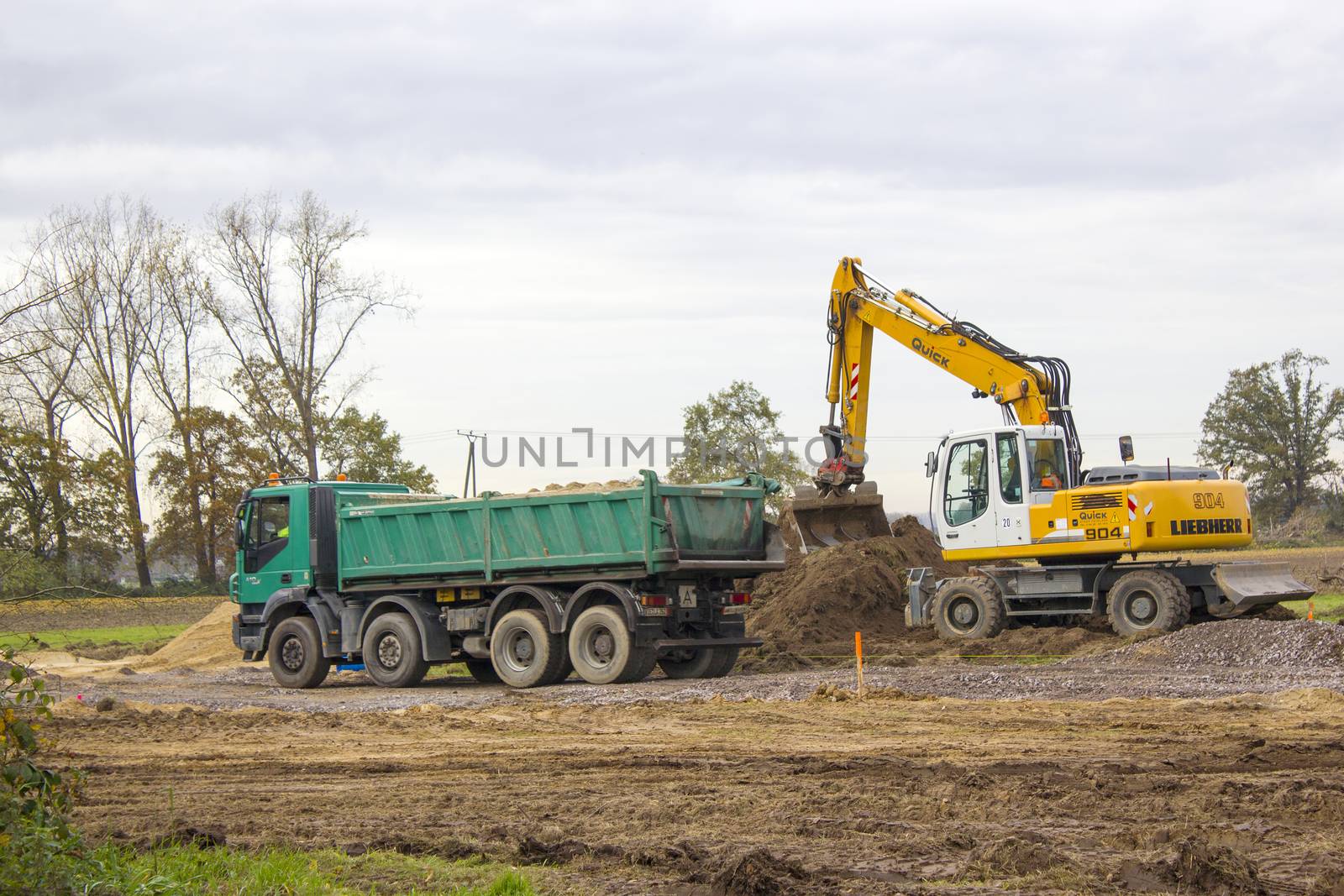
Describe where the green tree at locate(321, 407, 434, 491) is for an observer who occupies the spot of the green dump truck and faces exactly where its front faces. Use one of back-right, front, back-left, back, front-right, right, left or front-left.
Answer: front-right

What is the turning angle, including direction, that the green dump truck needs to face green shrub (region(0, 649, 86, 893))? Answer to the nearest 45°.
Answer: approximately 135° to its left

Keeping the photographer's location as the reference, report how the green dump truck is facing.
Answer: facing away from the viewer and to the left of the viewer

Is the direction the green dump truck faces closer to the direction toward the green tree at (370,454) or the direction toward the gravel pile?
the green tree

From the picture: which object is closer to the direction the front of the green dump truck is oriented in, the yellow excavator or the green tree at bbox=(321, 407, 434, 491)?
the green tree

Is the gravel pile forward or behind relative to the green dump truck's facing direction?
behind

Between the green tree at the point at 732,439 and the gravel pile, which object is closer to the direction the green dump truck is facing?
the green tree

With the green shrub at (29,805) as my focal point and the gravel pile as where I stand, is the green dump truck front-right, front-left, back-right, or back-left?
front-right

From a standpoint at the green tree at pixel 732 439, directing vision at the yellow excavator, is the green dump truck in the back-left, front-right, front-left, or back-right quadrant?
front-right

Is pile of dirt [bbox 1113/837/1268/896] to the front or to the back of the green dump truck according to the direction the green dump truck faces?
to the back

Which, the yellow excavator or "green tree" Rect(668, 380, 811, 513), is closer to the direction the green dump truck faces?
the green tree

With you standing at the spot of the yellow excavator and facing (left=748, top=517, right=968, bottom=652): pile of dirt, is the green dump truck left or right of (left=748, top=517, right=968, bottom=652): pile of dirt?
left
